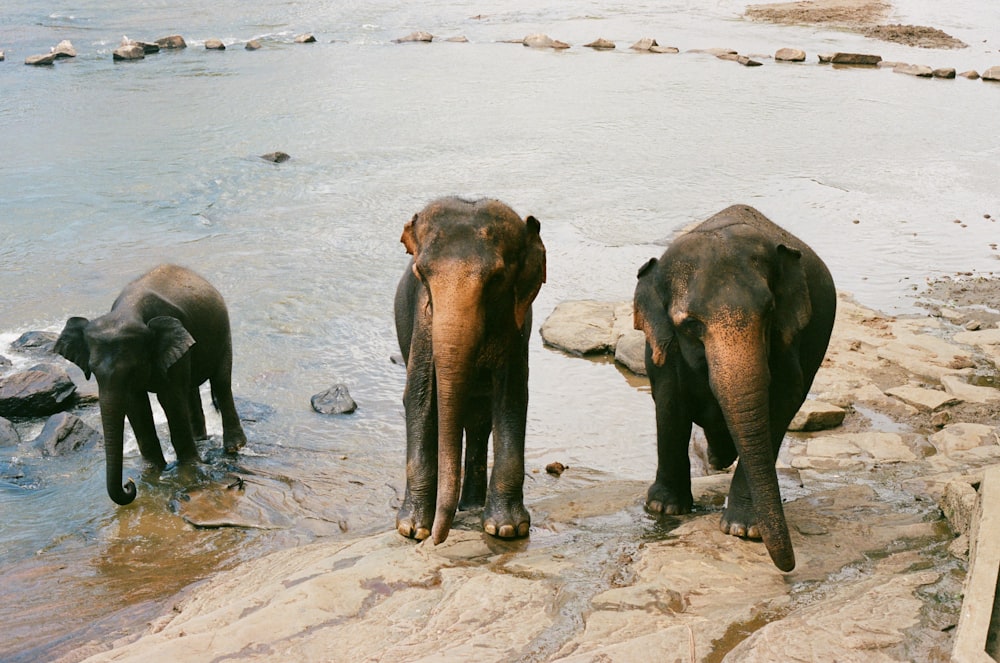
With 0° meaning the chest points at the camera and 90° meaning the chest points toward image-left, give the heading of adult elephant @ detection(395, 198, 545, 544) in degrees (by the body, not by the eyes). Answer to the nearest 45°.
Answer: approximately 0°

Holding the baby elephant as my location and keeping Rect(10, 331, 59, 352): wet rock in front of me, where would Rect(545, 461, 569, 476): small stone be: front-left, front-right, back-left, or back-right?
back-right

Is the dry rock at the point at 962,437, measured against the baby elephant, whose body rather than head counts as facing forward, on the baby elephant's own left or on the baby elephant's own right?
on the baby elephant's own left

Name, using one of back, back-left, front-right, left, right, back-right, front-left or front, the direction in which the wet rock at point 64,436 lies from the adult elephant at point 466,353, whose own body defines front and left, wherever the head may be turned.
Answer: back-right

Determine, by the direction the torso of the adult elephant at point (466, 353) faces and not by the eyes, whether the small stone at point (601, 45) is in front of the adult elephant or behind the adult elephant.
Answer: behind

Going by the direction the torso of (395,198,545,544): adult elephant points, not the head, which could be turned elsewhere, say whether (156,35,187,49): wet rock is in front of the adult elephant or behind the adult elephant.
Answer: behind

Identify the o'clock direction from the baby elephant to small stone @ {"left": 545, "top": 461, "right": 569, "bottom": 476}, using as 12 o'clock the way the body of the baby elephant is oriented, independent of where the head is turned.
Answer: The small stone is roughly at 8 o'clock from the baby elephant.

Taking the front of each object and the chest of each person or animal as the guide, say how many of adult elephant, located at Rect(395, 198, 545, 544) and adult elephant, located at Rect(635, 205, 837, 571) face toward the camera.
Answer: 2

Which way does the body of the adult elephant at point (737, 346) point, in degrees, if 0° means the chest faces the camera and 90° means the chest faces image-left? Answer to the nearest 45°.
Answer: approximately 0°

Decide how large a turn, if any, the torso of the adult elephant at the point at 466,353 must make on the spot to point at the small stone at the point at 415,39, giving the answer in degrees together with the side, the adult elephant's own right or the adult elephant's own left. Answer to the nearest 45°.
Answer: approximately 180°
